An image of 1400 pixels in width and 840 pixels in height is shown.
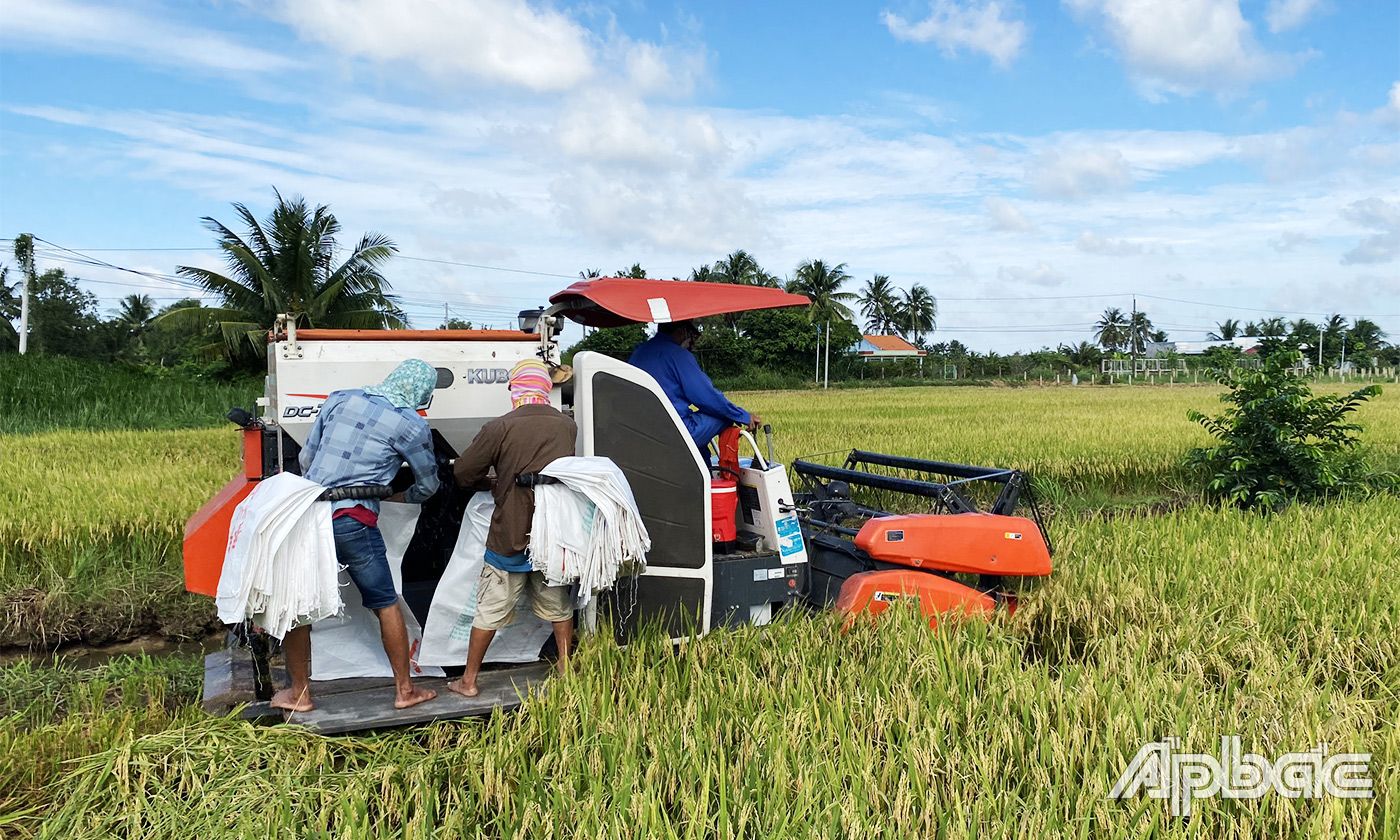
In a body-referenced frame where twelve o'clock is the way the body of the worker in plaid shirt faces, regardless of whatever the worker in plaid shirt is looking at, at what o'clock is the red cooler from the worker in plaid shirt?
The red cooler is roughly at 1 o'clock from the worker in plaid shirt.

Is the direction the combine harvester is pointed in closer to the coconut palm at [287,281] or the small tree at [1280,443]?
the small tree

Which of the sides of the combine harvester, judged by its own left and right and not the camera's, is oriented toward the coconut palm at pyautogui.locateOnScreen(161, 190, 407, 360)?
left

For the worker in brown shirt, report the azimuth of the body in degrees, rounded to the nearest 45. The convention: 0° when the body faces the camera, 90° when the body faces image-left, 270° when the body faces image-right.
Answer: approximately 135°

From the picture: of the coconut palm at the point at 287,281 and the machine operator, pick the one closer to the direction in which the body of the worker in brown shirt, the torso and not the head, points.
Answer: the coconut palm

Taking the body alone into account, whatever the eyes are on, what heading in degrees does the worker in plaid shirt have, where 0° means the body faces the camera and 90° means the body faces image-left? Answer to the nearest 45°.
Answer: approximately 225°

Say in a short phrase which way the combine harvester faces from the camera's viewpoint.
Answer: facing to the right of the viewer

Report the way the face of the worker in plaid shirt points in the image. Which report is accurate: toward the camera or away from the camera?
away from the camera
